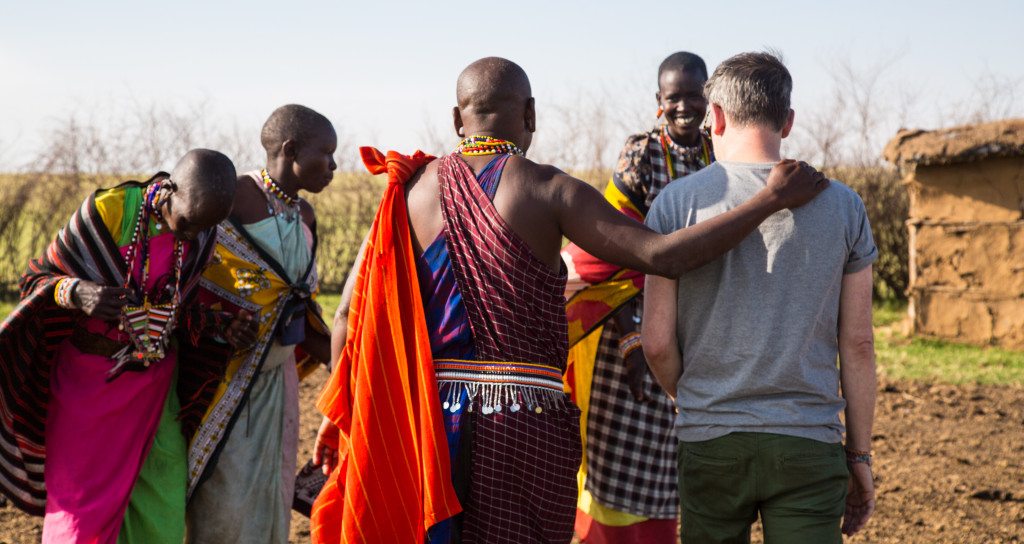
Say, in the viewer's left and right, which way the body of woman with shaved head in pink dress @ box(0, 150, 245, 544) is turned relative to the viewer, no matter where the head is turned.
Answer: facing the viewer and to the right of the viewer

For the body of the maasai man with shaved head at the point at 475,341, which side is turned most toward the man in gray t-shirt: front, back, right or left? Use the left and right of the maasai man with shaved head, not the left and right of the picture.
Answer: right

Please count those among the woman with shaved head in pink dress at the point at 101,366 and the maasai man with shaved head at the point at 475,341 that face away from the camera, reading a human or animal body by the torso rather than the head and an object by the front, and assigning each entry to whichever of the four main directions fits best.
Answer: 1

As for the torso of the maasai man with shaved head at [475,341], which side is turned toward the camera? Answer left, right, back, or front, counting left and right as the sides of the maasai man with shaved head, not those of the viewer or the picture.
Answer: back

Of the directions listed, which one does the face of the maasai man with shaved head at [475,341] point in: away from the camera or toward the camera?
away from the camera

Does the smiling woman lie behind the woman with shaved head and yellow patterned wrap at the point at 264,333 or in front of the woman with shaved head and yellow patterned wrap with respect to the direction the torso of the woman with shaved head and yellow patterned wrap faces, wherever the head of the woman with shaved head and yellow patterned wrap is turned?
in front

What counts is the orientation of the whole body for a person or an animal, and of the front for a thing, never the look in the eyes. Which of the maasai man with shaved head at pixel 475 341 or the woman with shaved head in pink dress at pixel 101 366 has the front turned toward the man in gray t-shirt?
the woman with shaved head in pink dress at pixel 101 366

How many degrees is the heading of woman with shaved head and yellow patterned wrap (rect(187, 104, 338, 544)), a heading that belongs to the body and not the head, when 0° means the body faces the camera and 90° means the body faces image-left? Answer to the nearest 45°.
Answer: approximately 315°

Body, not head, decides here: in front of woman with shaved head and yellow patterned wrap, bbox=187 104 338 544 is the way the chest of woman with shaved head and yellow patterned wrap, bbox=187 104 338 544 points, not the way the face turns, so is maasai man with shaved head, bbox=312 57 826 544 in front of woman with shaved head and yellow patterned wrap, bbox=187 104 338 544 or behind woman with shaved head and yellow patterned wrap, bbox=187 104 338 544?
in front

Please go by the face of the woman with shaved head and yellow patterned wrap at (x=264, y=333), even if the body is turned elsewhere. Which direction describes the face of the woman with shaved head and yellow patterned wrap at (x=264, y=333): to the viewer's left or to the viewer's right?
to the viewer's right

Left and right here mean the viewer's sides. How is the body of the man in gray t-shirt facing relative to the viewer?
facing away from the viewer

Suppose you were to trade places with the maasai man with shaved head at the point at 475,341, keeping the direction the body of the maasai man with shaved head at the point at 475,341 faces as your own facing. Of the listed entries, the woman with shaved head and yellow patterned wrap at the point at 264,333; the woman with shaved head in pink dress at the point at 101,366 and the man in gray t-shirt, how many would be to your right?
1

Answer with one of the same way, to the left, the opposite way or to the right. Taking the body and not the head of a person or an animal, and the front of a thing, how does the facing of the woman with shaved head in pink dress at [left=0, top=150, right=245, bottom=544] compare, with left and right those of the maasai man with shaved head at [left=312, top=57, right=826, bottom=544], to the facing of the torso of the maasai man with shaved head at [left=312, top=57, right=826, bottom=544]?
to the right
